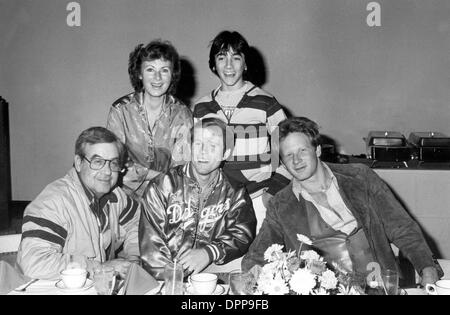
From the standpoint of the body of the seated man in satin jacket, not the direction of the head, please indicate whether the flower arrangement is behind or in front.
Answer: in front

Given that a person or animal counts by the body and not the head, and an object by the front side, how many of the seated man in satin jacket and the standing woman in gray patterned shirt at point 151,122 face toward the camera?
2

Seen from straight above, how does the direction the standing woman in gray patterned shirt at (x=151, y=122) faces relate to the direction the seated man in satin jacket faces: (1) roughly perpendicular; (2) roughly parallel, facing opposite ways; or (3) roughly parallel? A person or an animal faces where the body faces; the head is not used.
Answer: roughly parallel

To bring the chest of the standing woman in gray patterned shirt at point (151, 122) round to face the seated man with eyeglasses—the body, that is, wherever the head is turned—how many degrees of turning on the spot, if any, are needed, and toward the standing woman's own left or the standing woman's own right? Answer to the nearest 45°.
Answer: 0° — they already face them

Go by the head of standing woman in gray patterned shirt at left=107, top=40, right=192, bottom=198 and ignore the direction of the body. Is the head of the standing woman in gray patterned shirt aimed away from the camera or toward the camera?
toward the camera

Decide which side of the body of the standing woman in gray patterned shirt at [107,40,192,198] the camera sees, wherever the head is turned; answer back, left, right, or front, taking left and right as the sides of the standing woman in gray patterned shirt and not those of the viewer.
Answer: front

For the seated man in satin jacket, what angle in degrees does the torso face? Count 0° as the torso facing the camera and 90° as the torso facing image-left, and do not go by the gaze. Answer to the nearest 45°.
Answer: approximately 0°

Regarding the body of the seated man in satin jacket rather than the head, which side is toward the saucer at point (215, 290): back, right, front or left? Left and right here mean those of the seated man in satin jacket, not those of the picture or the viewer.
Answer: front

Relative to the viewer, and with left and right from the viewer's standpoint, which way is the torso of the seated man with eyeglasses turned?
facing the viewer and to the right of the viewer

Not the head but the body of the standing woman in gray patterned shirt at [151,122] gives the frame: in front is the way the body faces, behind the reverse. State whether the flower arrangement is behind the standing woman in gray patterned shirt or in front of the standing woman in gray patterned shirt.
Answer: in front
